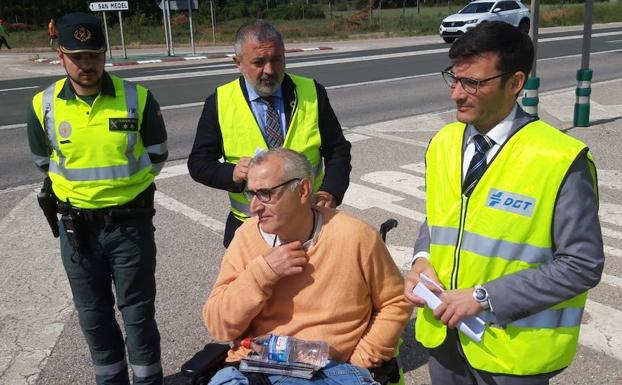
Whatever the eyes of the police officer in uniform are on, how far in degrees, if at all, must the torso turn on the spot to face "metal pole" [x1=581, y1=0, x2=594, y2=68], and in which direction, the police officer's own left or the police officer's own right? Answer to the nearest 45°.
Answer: approximately 135° to the police officer's own left

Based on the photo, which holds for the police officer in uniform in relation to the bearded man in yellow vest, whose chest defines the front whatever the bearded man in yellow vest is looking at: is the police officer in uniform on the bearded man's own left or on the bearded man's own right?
on the bearded man's own right

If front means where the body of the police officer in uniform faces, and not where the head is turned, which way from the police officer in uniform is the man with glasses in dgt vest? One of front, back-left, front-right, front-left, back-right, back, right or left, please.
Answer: front-left

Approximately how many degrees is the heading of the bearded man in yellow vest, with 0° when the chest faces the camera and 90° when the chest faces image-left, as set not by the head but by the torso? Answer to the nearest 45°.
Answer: approximately 0°

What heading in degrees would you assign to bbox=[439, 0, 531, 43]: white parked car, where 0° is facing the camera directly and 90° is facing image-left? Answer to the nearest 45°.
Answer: approximately 45°

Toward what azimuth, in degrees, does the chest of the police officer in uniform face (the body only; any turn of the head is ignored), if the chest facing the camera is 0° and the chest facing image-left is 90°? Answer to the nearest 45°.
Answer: approximately 0°

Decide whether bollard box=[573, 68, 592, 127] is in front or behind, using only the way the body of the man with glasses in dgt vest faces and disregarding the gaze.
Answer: behind

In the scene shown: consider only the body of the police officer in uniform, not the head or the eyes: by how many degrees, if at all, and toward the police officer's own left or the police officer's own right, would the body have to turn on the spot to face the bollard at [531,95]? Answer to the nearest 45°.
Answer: approximately 135° to the police officer's own left

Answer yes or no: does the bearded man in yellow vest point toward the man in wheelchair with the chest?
yes

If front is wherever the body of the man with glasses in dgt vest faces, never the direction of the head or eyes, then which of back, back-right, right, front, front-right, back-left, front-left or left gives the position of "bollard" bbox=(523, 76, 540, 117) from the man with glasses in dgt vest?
back-right

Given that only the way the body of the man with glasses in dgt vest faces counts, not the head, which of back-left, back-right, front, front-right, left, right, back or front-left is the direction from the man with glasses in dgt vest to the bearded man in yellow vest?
right

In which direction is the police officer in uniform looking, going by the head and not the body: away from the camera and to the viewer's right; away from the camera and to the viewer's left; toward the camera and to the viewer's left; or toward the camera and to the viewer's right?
toward the camera and to the viewer's right

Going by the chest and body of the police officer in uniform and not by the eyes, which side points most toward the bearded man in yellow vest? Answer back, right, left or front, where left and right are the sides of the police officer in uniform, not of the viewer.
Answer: left
